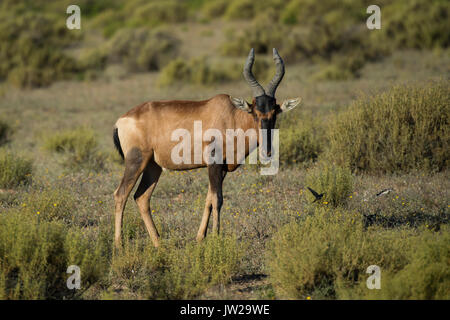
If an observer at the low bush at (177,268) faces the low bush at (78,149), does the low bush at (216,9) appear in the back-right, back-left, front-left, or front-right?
front-right

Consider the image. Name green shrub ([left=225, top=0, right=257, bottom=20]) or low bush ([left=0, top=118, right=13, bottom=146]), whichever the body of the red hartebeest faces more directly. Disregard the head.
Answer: the green shrub

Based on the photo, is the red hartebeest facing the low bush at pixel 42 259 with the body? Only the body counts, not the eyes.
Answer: no

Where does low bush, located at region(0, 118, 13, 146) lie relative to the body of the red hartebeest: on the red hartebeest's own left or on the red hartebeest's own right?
on the red hartebeest's own left

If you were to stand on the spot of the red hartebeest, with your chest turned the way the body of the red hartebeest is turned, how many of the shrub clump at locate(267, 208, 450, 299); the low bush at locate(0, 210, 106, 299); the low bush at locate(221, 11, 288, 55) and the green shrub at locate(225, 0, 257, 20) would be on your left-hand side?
2

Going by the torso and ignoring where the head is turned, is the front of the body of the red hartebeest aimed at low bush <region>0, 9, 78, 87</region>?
no

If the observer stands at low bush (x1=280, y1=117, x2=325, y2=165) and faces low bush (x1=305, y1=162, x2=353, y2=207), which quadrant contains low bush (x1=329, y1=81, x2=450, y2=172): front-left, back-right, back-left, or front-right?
front-left

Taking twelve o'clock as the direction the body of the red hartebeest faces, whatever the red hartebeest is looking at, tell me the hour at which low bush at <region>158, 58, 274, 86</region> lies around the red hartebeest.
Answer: The low bush is roughly at 9 o'clock from the red hartebeest.

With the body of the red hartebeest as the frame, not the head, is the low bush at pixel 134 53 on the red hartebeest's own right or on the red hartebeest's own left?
on the red hartebeest's own left

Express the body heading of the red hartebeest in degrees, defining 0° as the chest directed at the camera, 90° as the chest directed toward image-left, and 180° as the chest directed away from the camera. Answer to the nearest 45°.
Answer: approximately 270°

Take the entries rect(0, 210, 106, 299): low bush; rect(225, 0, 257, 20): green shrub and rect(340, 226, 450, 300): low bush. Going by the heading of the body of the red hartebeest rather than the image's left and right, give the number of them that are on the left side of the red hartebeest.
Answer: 1

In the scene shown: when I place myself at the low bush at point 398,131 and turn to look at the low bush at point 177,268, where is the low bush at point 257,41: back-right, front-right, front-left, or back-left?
back-right

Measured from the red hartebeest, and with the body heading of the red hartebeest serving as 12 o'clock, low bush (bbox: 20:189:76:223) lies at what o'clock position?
The low bush is roughly at 7 o'clock from the red hartebeest.

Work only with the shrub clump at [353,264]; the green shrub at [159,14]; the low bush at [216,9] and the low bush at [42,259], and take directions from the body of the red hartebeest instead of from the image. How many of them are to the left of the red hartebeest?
2

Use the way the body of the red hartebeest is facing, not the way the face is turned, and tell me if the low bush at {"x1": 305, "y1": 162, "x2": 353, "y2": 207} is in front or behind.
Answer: in front

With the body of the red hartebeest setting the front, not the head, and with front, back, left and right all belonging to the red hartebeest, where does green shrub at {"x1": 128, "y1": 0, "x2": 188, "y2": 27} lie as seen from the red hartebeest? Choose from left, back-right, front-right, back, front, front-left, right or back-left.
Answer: left

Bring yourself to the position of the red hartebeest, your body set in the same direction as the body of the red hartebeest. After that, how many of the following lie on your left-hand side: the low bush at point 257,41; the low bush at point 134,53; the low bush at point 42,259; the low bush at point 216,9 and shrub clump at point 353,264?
3
